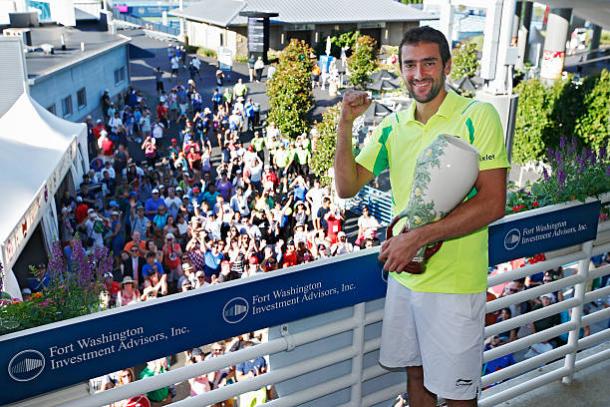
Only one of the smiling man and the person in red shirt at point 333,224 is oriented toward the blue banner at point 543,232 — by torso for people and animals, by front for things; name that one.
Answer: the person in red shirt

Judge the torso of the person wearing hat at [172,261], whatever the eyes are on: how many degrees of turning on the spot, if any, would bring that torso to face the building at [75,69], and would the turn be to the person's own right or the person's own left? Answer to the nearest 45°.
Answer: approximately 180°

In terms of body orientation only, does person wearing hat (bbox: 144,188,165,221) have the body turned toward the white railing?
yes

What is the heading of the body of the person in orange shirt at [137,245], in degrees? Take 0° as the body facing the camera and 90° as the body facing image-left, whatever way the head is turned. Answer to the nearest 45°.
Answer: approximately 0°

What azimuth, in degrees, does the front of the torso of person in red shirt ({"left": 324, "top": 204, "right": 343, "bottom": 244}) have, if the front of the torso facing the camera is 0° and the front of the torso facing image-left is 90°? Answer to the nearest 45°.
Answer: approximately 0°

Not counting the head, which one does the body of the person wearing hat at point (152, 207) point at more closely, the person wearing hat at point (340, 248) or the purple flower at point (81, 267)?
the purple flower

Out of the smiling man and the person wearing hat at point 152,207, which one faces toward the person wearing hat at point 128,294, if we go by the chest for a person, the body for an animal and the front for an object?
the person wearing hat at point 152,207

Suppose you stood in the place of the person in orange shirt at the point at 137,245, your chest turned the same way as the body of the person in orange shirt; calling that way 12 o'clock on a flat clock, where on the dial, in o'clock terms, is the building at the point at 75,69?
The building is roughly at 6 o'clock from the person in orange shirt.
